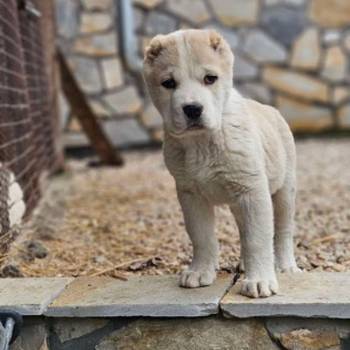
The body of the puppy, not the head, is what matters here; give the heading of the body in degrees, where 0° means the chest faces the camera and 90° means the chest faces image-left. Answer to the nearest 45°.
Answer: approximately 45°

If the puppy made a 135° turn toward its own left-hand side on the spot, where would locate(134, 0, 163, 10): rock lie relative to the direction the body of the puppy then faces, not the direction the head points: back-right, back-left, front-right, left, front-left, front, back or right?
left

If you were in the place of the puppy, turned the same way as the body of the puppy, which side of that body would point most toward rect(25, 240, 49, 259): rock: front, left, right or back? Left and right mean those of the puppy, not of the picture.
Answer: right

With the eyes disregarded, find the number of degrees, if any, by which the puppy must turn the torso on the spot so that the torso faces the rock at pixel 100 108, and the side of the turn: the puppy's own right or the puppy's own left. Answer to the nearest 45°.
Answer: approximately 135° to the puppy's own right

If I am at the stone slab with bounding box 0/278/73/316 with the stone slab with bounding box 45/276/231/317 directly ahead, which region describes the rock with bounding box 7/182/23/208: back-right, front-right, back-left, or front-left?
back-left

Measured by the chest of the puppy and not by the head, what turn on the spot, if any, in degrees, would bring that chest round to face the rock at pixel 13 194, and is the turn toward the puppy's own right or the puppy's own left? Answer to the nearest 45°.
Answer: approximately 90° to the puppy's own right

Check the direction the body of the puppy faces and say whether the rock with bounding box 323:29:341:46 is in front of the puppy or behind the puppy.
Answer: behind
